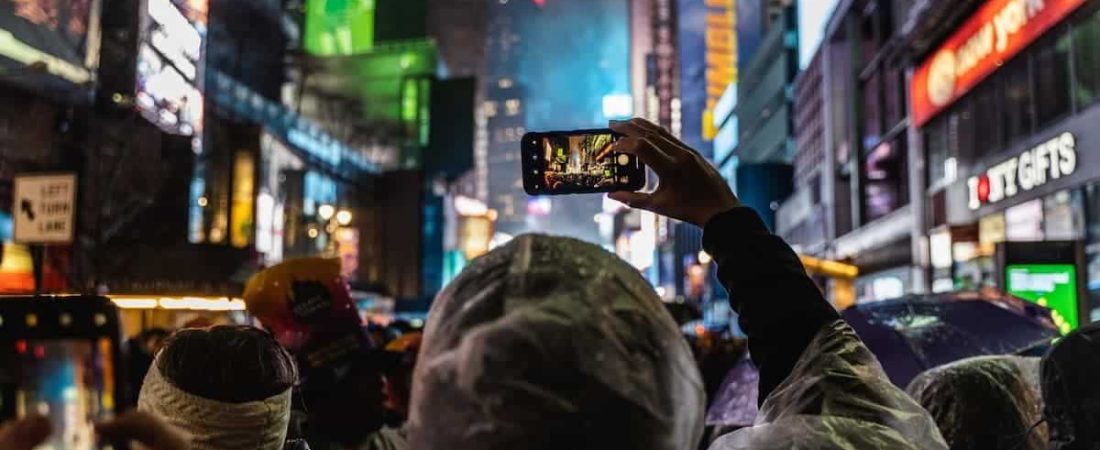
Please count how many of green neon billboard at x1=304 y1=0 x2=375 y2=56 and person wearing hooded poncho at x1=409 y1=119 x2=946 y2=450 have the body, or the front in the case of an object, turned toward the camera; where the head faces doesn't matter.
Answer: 1

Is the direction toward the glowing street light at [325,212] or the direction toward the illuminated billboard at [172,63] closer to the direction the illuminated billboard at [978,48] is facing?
the illuminated billboard

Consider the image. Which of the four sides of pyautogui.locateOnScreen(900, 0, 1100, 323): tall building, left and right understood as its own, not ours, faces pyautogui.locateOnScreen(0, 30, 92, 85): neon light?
front

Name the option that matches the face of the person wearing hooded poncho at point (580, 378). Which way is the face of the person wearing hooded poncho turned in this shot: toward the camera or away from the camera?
away from the camera

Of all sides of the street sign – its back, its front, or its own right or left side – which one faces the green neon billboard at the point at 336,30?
back

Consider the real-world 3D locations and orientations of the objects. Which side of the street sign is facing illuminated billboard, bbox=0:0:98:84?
back

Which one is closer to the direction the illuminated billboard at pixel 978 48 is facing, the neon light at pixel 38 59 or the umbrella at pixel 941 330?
the neon light

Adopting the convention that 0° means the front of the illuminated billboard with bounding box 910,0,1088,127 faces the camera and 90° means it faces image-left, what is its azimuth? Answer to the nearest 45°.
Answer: approximately 45°

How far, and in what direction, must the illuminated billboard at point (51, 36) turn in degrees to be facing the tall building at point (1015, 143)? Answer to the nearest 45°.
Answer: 0° — it already faces it

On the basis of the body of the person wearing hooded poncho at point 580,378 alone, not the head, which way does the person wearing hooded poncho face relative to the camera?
away from the camera

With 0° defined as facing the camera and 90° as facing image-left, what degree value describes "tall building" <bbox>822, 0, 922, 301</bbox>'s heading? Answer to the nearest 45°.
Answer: approximately 45°

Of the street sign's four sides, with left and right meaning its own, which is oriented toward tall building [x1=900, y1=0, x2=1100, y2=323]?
left
